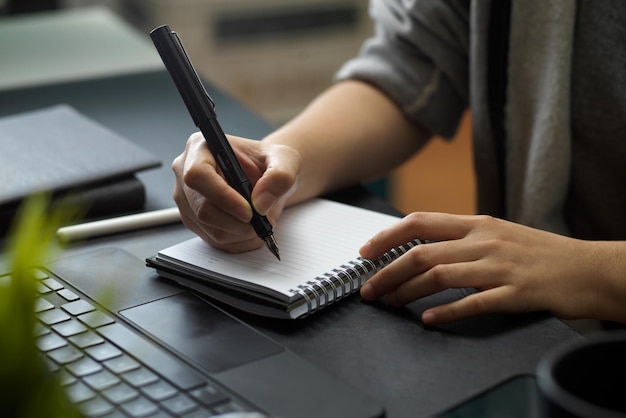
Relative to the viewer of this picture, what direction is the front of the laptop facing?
facing away from the viewer and to the right of the viewer

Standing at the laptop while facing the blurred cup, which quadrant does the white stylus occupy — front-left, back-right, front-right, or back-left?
back-left
